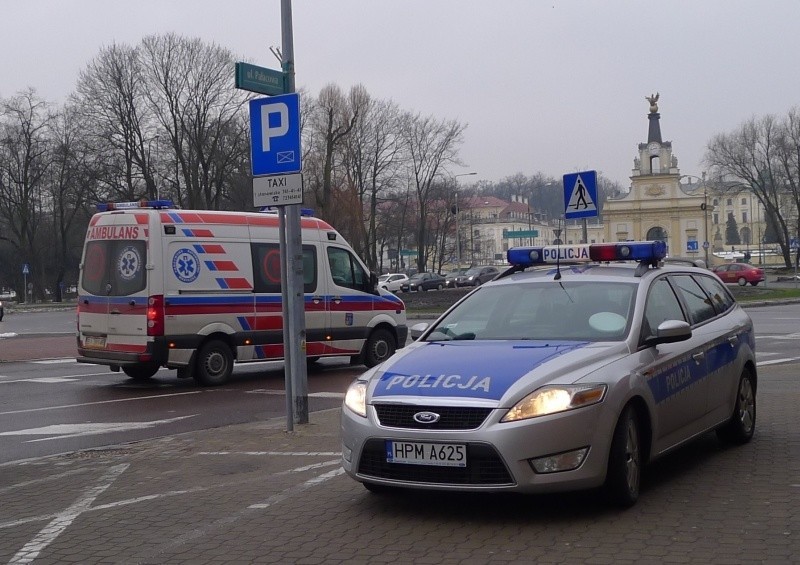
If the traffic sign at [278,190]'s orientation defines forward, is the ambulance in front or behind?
behind

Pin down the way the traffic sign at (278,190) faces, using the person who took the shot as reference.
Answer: facing the viewer

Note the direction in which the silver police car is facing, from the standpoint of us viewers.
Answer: facing the viewer and to the left of the viewer

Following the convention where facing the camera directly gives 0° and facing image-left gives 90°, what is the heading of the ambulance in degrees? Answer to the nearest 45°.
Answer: approximately 225°

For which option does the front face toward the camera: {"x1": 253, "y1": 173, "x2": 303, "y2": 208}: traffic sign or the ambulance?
the traffic sign

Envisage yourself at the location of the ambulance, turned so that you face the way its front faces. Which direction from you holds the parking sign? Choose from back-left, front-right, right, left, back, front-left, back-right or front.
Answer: back-right

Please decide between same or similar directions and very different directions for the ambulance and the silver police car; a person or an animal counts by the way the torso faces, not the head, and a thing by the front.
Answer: very different directions

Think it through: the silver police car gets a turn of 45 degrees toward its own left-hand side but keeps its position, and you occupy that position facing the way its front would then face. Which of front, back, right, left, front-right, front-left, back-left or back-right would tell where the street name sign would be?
back-right

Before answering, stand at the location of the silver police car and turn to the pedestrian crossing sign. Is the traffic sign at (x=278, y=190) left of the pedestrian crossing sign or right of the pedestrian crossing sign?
left

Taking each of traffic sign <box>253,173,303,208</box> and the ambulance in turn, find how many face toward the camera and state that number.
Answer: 1

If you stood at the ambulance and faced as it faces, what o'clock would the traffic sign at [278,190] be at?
The traffic sign is roughly at 4 o'clock from the ambulance.

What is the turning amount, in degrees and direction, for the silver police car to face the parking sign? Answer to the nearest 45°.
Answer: approximately 90° to its right

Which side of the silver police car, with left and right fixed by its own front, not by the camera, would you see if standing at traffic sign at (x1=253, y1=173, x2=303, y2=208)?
right

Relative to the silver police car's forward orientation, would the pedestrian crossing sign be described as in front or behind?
behind
